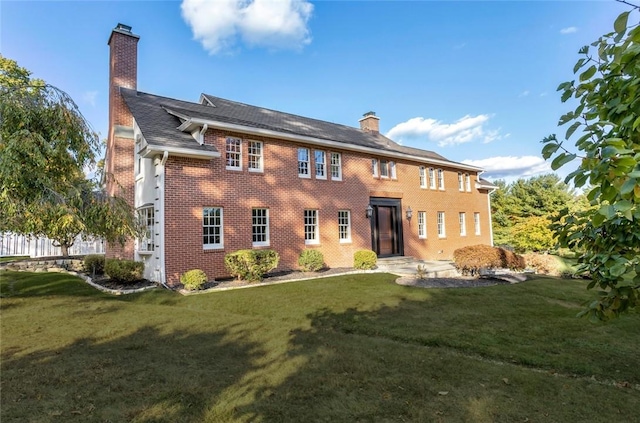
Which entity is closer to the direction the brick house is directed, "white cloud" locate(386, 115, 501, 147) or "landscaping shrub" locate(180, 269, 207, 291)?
the landscaping shrub

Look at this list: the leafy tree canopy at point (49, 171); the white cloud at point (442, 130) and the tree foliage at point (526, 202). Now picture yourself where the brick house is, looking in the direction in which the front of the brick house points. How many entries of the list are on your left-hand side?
2

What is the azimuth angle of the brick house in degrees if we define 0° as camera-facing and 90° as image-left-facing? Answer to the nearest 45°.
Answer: approximately 315°

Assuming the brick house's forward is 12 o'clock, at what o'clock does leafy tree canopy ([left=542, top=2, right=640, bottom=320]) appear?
The leafy tree canopy is roughly at 1 o'clock from the brick house.

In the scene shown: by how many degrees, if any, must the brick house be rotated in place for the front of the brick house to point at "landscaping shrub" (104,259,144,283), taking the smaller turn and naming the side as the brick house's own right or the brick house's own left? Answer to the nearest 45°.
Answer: approximately 90° to the brick house's own right

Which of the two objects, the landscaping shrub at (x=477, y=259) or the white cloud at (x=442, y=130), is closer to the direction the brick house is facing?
the landscaping shrub

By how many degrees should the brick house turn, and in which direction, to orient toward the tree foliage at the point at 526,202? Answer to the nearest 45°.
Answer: approximately 90° to its left
